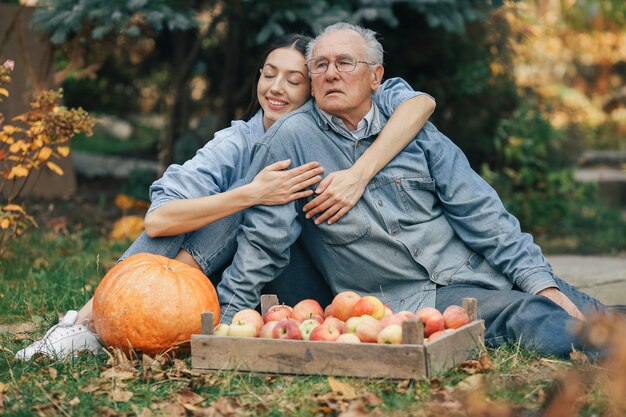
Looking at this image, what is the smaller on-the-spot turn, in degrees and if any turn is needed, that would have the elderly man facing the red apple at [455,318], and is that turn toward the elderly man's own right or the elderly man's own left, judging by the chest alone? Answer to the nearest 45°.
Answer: approximately 45° to the elderly man's own left

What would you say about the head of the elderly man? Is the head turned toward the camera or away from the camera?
toward the camera

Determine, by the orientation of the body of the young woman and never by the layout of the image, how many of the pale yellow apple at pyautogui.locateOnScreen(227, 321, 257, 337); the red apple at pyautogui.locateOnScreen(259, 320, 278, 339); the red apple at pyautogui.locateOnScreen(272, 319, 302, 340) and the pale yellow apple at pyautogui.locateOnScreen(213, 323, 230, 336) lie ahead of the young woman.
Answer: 4

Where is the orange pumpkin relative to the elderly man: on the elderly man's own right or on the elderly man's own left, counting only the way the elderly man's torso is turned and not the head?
on the elderly man's own right

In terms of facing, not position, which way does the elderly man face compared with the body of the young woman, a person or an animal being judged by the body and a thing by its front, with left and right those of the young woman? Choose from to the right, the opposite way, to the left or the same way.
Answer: the same way

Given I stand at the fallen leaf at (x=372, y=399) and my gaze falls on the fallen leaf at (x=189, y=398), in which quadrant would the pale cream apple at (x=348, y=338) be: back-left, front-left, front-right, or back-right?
front-right

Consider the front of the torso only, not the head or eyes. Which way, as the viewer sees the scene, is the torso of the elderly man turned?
toward the camera

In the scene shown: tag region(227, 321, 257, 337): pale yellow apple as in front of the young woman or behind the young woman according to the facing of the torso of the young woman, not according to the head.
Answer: in front

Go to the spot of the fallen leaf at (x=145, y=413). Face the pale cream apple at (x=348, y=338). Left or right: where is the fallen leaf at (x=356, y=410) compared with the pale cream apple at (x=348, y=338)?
right

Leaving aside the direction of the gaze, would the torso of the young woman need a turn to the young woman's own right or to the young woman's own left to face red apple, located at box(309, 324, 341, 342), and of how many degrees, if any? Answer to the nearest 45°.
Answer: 0° — they already face it

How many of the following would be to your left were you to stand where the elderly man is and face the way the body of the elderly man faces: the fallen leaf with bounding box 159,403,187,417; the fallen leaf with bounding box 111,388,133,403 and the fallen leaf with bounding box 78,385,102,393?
0

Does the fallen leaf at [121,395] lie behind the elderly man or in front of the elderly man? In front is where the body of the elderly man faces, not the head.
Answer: in front

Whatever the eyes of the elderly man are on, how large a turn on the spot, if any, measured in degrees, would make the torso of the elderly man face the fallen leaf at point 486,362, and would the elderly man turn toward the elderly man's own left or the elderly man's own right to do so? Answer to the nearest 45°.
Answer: approximately 45° to the elderly man's own left

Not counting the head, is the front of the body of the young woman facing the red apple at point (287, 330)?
yes
